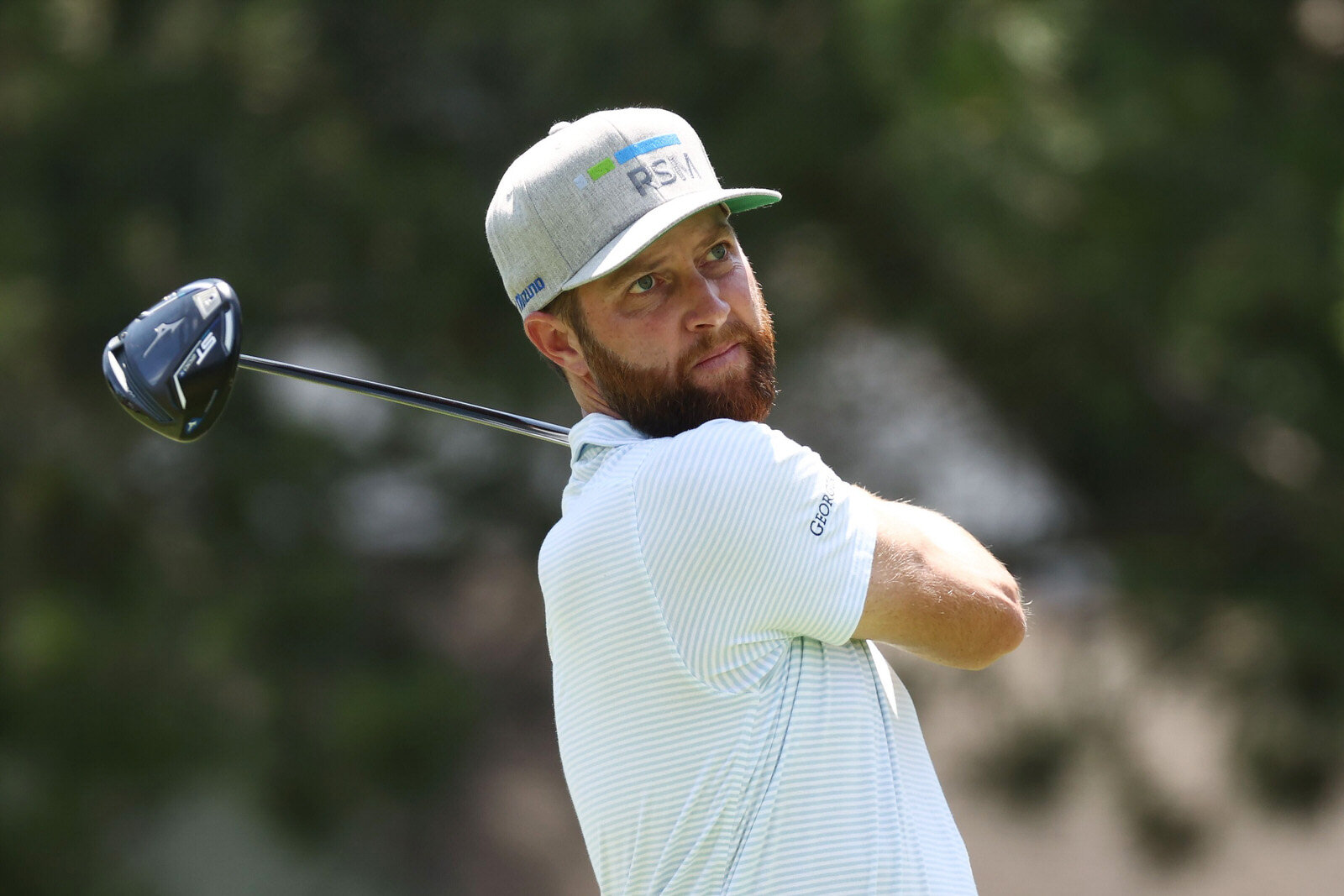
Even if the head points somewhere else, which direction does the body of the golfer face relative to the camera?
to the viewer's right
